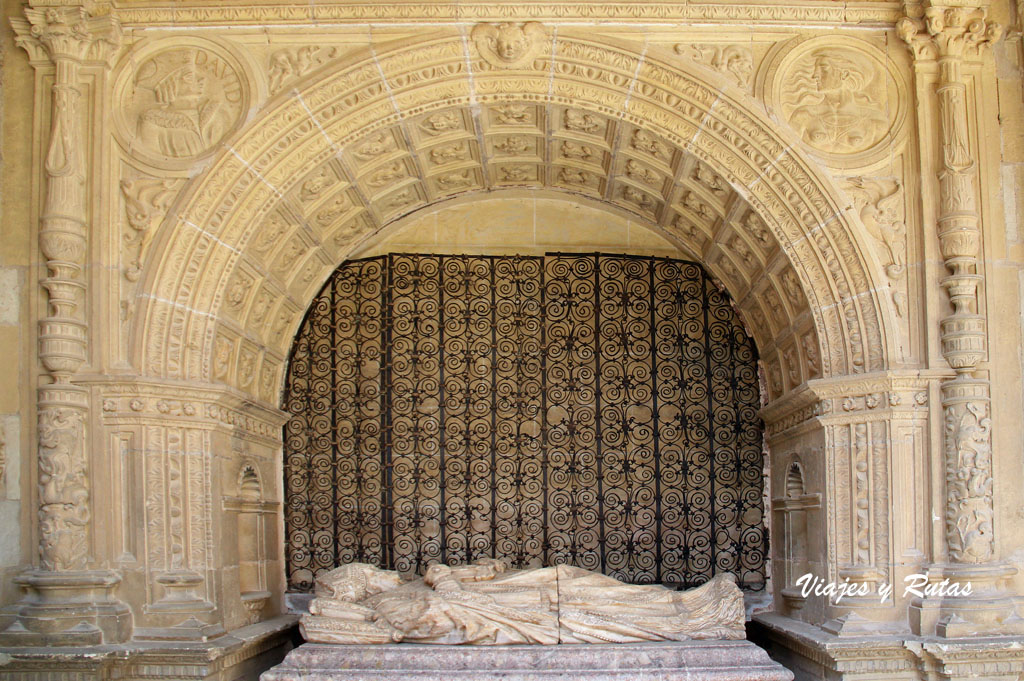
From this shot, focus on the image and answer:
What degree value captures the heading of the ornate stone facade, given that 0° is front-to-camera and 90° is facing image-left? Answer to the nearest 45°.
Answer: approximately 0°
